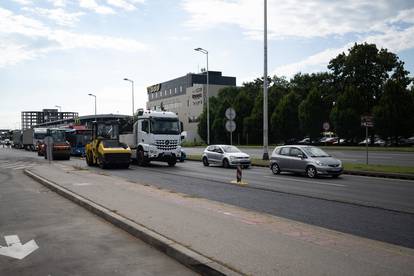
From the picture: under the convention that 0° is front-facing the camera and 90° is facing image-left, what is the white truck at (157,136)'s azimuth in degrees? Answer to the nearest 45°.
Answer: approximately 315°

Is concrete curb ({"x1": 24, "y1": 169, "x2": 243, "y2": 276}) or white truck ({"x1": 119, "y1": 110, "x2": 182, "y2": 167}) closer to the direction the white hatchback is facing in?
the concrete curb

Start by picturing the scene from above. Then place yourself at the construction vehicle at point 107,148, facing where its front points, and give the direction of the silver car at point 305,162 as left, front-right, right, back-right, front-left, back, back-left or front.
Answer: front

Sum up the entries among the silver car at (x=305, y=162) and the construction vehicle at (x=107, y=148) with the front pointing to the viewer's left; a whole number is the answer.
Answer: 0

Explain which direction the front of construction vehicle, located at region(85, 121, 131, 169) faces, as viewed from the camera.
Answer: facing the viewer and to the right of the viewer
